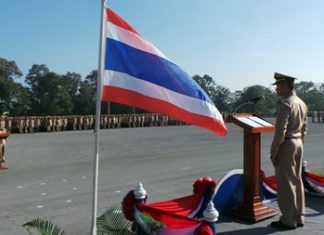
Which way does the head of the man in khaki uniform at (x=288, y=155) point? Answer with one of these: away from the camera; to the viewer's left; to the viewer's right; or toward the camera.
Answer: to the viewer's left

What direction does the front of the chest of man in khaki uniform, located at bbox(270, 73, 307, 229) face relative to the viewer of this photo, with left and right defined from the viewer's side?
facing away from the viewer and to the left of the viewer

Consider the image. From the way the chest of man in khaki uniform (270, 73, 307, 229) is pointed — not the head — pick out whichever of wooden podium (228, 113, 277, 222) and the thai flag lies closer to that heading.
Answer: the wooden podium

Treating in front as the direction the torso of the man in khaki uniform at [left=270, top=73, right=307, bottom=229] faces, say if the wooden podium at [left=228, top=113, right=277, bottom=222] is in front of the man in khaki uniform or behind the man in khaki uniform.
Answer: in front
